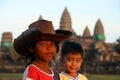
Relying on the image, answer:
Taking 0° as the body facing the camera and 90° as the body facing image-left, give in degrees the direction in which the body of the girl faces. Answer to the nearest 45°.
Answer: approximately 315°

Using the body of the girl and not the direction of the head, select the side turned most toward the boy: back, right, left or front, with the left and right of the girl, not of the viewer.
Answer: left
